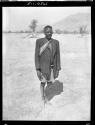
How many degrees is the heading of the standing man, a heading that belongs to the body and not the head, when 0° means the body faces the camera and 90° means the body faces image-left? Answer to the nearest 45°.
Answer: approximately 0°
